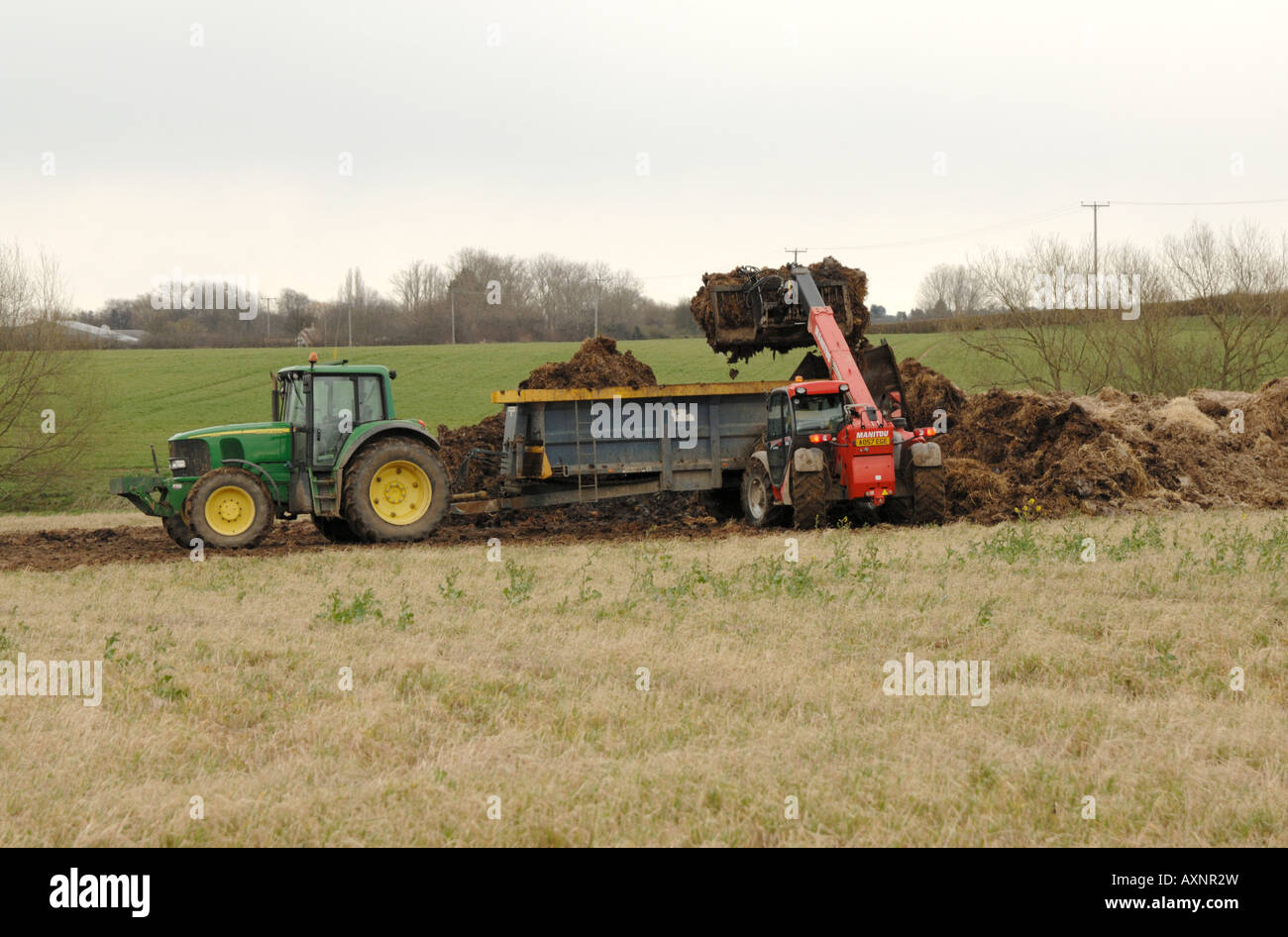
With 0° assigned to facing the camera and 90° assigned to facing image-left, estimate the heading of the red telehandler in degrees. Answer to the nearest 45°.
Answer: approximately 135°

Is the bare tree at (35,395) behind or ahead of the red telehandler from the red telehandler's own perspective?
ahead

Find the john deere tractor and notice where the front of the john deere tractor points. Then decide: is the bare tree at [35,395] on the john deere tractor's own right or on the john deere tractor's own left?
on the john deere tractor's own right

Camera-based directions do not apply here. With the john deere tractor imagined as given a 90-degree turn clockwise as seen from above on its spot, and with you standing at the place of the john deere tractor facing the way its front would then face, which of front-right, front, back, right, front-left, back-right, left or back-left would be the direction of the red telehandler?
right

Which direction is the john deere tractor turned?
to the viewer's left
